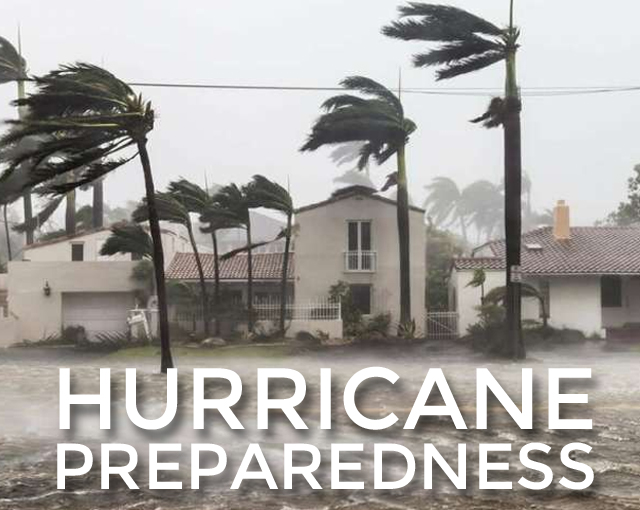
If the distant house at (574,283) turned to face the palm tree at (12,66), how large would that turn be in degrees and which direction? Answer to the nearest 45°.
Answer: approximately 90° to its right

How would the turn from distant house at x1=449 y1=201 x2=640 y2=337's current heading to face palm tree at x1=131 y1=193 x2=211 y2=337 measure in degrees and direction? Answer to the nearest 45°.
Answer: approximately 90° to its right

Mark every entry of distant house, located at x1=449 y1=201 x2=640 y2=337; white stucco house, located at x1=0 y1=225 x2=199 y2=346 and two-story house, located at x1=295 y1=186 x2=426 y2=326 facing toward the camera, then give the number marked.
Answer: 3

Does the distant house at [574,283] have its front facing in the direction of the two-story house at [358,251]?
no

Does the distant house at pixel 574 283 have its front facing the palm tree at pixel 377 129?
no

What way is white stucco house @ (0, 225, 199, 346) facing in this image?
toward the camera

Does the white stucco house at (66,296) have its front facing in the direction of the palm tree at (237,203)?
no

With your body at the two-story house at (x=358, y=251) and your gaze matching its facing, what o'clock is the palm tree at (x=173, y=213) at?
The palm tree is roughly at 2 o'clock from the two-story house.

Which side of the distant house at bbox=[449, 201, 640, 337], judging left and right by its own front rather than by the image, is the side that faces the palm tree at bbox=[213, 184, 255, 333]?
right

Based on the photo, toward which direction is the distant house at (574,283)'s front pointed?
toward the camera

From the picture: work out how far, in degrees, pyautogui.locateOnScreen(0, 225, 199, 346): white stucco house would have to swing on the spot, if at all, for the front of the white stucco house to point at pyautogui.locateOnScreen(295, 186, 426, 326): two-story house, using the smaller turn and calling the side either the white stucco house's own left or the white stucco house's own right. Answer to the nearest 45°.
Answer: approximately 90° to the white stucco house's own left

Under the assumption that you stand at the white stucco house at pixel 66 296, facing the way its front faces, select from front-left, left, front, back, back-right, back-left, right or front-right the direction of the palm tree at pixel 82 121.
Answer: front

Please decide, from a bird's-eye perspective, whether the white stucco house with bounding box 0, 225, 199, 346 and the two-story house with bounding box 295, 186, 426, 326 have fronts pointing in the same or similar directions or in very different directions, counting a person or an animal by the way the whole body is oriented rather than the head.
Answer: same or similar directions

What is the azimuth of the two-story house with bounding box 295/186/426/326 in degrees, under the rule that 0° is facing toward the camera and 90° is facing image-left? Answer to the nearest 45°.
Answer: approximately 0°

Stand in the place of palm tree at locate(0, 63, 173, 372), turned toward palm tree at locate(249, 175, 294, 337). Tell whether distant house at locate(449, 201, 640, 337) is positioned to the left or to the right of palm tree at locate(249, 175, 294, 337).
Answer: right

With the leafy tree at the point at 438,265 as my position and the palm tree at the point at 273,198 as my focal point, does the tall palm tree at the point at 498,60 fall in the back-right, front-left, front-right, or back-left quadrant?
front-left

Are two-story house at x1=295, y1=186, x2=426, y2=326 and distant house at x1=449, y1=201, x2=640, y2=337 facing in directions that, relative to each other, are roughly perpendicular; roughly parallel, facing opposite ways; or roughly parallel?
roughly parallel
